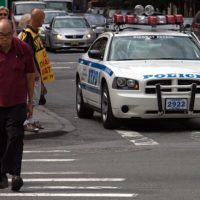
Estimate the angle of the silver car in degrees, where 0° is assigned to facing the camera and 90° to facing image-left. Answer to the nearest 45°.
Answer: approximately 0°

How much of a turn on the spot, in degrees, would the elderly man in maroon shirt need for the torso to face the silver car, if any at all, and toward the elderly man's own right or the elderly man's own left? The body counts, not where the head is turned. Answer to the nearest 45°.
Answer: approximately 180°

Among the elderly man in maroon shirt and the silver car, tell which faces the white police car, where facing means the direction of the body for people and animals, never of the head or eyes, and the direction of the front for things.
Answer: the silver car

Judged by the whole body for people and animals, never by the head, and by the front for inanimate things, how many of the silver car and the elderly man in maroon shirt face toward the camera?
2

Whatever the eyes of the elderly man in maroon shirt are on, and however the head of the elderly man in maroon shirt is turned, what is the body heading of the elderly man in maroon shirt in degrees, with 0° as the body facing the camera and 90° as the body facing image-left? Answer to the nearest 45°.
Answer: approximately 0°

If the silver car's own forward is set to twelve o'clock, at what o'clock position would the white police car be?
The white police car is roughly at 12 o'clock from the silver car.

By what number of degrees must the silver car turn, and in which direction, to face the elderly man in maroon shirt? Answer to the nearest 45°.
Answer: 0° — it already faces them

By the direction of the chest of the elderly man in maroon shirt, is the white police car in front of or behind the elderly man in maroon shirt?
behind
